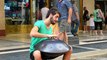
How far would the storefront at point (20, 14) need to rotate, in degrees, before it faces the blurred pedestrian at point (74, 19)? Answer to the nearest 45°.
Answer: approximately 45° to its left

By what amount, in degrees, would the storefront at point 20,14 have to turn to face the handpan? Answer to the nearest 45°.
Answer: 0° — it already faces it

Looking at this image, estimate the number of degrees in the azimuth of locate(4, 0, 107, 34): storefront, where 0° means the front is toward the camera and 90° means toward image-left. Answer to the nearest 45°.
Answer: approximately 0°
